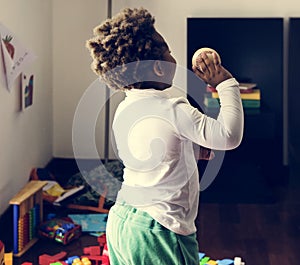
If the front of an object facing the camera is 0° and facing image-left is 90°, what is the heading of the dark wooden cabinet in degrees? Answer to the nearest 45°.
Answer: approximately 0°

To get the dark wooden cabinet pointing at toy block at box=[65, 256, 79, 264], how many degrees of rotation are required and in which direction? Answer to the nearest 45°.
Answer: approximately 45° to its right

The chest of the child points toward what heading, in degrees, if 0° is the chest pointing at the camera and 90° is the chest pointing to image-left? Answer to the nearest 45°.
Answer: approximately 225°

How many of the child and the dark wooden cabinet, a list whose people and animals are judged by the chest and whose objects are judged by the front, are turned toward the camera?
1

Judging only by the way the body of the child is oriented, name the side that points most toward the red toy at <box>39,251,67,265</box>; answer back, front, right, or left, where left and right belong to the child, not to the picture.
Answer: left

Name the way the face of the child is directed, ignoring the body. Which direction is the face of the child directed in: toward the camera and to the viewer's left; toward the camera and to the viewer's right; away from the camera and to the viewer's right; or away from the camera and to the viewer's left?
away from the camera and to the viewer's right

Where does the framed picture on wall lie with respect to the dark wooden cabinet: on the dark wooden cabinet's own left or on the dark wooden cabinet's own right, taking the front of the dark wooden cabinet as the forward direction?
on the dark wooden cabinet's own right

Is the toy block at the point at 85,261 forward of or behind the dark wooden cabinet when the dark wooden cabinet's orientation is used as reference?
forward

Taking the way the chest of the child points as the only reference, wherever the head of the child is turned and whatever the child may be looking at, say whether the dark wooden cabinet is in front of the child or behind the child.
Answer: in front

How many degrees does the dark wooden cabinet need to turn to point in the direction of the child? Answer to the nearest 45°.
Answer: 0° — it already faces them
